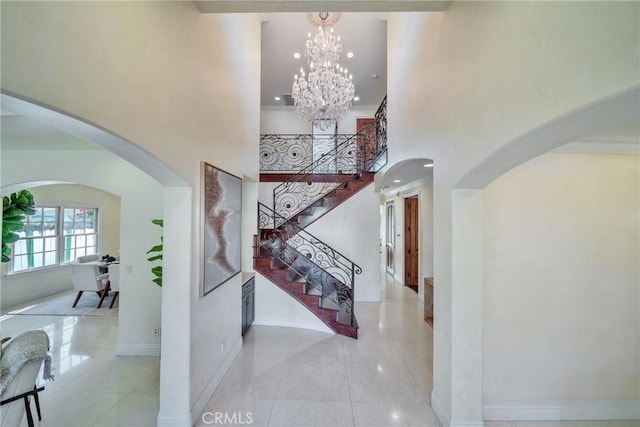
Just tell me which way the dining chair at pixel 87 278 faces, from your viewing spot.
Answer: facing away from the viewer and to the right of the viewer

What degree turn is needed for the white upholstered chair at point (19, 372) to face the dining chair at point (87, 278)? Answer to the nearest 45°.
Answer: approximately 45° to its right

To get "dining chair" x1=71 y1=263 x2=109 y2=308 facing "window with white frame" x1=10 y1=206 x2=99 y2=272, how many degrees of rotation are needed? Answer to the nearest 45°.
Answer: approximately 45° to its left

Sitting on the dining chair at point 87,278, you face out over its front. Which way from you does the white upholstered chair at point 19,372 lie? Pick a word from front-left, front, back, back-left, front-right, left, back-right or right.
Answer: back-right

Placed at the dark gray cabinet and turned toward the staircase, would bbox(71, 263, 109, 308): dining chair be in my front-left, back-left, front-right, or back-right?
back-left

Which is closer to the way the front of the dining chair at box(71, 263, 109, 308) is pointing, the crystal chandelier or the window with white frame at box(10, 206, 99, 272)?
the window with white frame

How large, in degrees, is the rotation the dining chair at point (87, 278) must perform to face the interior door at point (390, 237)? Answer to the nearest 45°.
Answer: approximately 45° to its right

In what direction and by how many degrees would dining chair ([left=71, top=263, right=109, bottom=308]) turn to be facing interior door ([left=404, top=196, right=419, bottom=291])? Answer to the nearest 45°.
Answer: approximately 90° to its right

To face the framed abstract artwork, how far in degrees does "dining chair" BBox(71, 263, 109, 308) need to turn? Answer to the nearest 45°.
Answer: approximately 135° to its right
